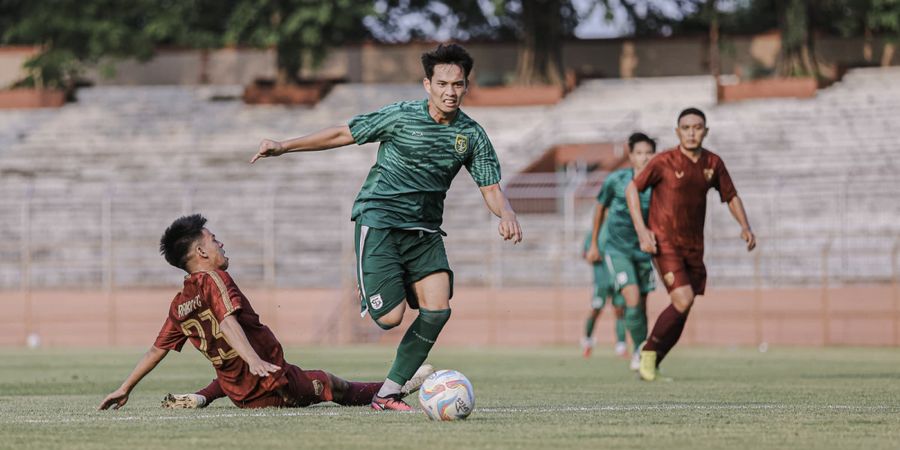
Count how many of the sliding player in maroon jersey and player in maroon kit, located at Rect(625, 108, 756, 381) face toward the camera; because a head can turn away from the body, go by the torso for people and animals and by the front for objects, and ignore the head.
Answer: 1

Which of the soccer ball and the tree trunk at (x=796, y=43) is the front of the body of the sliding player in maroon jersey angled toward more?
the tree trunk

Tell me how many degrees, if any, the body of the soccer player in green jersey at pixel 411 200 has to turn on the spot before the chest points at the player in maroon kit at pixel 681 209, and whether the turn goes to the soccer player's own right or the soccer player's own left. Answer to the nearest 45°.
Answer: approximately 90° to the soccer player's own left

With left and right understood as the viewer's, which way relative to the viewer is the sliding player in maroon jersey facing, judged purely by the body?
facing away from the viewer and to the right of the viewer

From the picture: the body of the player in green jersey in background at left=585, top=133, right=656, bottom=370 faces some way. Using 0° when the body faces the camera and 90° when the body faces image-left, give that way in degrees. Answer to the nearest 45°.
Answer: approximately 315°

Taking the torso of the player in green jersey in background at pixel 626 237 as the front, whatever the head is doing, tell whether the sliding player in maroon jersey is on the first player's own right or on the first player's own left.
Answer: on the first player's own right
